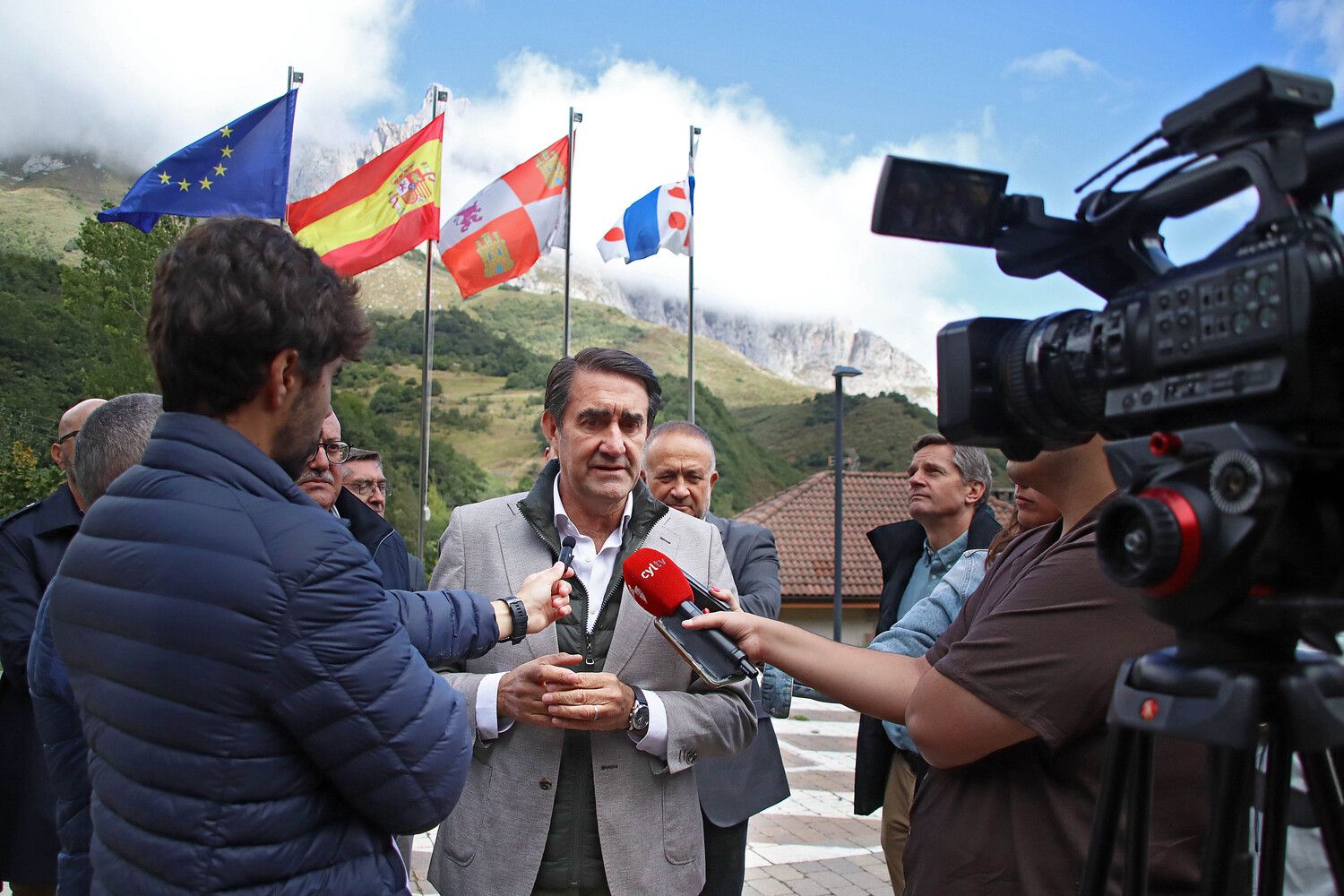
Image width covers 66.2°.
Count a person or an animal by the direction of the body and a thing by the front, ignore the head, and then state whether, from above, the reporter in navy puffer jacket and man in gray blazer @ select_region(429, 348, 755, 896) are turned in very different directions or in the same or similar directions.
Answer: very different directions

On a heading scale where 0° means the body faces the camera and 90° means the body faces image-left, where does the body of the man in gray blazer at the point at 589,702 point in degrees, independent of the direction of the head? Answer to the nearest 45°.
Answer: approximately 0°

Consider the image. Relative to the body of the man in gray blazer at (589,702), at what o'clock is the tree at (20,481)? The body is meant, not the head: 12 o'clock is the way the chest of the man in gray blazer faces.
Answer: The tree is roughly at 5 o'clock from the man in gray blazer.

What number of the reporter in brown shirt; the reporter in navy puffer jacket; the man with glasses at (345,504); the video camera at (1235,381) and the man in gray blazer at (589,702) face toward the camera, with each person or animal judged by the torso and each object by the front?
2

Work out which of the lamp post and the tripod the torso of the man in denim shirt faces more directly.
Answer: the tripod

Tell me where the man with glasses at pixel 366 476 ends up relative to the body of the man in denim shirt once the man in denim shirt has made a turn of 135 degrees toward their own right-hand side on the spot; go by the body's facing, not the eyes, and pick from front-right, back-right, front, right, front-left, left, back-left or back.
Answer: left

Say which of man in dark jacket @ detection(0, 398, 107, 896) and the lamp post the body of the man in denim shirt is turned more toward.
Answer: the man in dark jacket

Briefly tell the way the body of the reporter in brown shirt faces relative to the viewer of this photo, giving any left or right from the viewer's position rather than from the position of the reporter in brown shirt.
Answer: facing to the left of the viewer

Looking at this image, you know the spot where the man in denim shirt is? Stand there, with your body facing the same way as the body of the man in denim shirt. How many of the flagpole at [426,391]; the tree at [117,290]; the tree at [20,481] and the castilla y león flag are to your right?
4

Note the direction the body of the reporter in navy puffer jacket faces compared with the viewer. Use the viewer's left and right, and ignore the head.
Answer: facing away from the viewer and to the right of the viewer

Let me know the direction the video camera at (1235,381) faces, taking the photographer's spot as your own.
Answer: facing away from the viewer and to the left of the viewer

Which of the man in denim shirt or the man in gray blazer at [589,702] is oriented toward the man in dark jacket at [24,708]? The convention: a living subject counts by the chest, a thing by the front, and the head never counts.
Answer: the man in denim shirt

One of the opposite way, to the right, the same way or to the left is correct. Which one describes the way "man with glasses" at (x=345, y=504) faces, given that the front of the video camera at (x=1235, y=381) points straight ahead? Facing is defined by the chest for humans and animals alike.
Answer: the opposite way
